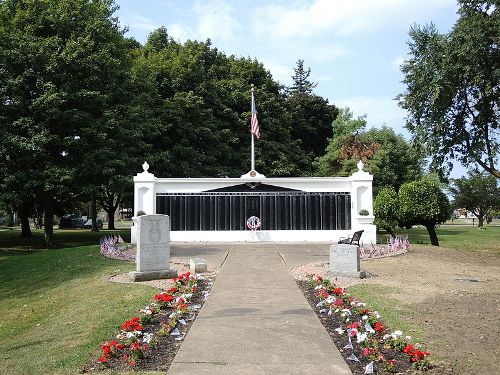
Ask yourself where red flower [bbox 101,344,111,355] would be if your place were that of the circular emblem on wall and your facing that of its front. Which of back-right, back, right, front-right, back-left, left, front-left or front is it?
front

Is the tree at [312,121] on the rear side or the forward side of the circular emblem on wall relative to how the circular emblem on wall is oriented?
on the rear side

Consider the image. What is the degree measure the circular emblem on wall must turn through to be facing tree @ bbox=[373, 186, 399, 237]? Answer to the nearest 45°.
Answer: approximately 90° to its left

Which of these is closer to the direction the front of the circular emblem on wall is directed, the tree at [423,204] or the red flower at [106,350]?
the red flower

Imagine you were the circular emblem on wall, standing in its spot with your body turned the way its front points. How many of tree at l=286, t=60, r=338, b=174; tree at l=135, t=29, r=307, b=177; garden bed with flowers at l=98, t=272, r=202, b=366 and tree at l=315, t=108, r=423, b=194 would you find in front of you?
1

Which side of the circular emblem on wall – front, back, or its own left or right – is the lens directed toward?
front

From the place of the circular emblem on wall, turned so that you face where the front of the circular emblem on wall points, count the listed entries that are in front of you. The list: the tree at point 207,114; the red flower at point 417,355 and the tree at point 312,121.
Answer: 1

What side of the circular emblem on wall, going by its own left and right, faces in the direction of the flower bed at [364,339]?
front

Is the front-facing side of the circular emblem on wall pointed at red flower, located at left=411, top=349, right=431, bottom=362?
yes

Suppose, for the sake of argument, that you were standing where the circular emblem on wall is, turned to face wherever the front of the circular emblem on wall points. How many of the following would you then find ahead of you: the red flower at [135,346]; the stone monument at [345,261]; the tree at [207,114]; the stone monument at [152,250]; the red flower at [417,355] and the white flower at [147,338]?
5

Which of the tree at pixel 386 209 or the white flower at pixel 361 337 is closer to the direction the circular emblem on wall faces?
the white flower

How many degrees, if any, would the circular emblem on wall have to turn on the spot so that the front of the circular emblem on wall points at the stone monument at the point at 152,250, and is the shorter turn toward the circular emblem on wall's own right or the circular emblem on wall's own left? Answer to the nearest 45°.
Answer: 0° — it already faces it

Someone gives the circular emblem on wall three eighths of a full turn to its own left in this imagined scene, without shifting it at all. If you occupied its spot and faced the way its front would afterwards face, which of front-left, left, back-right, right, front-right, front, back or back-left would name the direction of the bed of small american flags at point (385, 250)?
right

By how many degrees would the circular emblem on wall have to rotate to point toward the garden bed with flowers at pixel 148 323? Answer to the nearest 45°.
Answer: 0° — it already faces it

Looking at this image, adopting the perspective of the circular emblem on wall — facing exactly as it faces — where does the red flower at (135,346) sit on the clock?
The red flower is roughly at 12 o'clock from the circular emblem on wall.

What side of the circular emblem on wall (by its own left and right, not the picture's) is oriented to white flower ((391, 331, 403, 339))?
front
